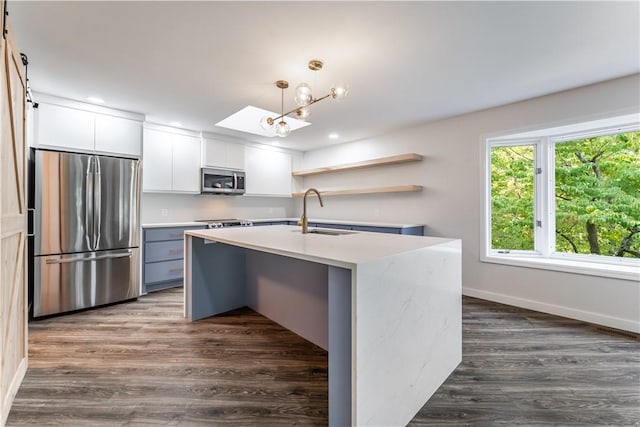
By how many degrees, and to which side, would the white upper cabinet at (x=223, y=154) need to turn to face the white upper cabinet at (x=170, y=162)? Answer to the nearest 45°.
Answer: approximately 90° to its right

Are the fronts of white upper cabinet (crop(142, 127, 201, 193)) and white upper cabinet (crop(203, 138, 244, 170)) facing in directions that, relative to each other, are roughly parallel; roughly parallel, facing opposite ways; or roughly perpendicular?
roughly parallel

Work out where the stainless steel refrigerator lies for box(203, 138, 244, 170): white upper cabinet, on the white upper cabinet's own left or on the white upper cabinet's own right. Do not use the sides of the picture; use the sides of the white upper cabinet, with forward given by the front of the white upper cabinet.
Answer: on the white upper cabinet's own right

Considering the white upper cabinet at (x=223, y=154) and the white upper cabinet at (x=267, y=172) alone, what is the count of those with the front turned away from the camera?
0

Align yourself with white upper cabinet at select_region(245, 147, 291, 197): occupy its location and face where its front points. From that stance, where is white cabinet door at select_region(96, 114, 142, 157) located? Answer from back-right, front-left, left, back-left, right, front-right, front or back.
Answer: right

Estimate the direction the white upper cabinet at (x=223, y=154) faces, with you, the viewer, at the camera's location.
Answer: facing the viewer and to the right of the viewer

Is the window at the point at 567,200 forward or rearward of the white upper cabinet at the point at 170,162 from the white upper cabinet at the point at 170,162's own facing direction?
forward

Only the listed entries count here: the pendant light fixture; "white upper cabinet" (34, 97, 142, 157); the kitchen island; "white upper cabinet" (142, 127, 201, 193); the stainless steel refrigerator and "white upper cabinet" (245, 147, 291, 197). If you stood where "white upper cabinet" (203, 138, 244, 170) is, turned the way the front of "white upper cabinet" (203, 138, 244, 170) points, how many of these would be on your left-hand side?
1

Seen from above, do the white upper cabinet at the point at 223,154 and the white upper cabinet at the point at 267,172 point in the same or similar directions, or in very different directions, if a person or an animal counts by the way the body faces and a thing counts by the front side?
same or similar directions

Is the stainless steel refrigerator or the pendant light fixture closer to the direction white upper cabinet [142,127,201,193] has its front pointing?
the pendant light fixture

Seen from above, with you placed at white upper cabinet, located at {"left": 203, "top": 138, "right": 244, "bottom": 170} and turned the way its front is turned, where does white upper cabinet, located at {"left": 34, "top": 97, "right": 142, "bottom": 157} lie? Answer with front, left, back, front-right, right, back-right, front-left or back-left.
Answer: right

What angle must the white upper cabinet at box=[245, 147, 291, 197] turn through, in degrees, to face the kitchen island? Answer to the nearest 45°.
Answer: approximately 45° to its right
